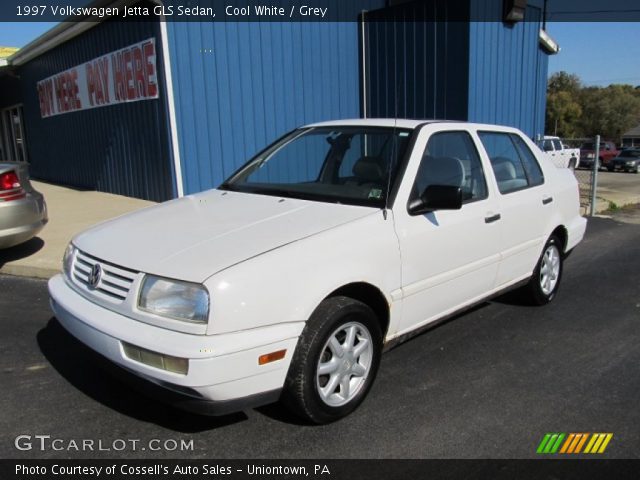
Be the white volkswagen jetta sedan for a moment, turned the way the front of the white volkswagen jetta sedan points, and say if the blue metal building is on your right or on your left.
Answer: on your right

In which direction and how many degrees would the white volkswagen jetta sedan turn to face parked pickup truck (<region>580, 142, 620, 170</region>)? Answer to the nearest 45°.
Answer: approximately 180°

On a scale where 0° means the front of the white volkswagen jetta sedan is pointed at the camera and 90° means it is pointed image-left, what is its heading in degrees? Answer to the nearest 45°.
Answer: approximately 45°
